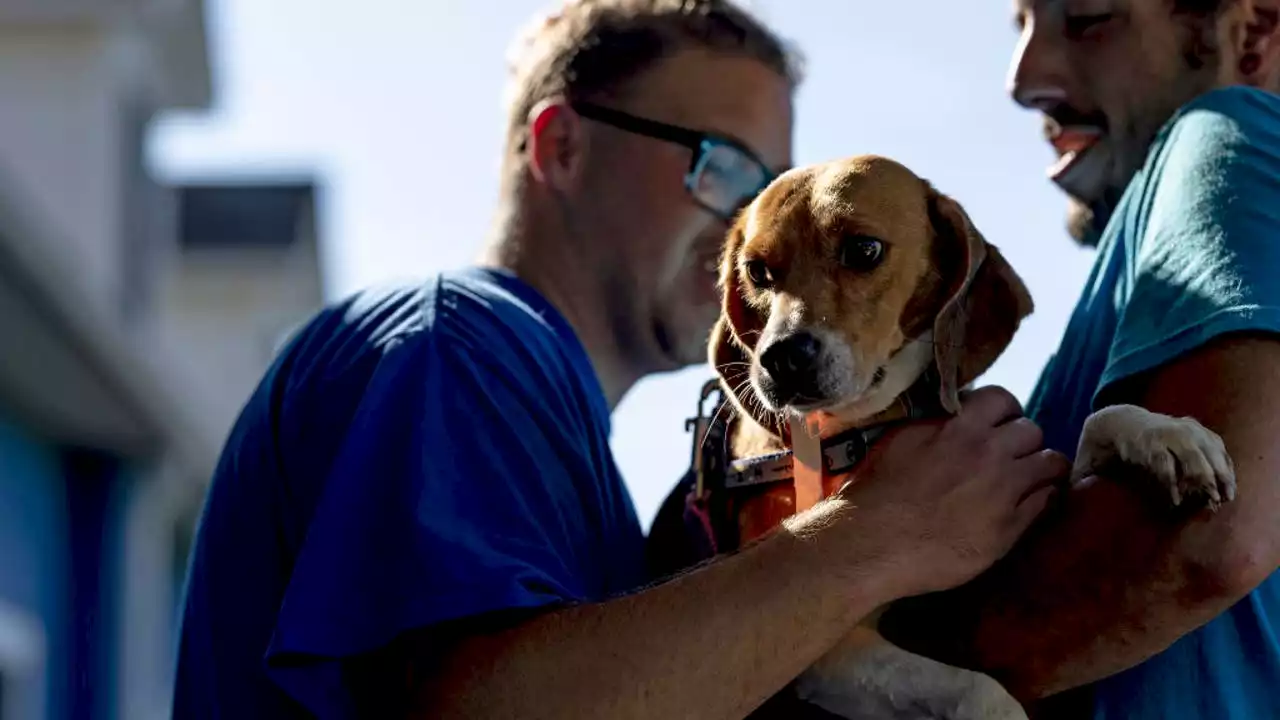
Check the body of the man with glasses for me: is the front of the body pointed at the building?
no

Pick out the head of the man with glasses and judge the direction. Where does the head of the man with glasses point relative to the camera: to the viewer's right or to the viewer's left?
to the viewer's right

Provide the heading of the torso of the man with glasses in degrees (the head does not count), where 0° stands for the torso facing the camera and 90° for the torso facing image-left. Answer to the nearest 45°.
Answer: approximately 270°
